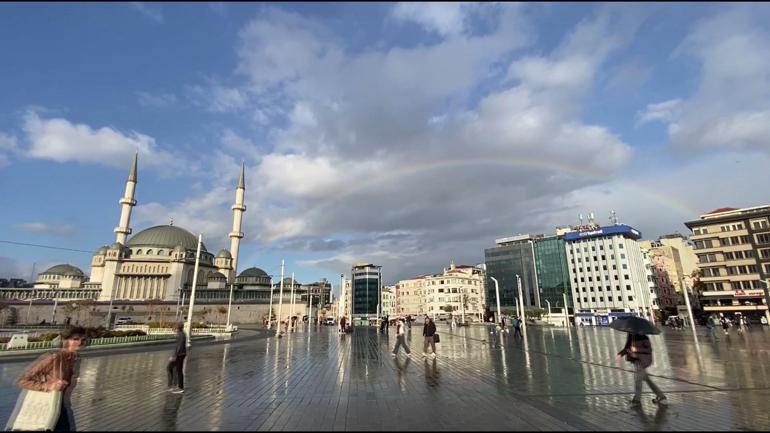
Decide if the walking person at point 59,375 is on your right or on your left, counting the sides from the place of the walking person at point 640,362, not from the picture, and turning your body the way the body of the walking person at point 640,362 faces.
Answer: on your left

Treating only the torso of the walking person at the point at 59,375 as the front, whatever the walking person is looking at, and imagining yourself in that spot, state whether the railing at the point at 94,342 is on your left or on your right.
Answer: on your left

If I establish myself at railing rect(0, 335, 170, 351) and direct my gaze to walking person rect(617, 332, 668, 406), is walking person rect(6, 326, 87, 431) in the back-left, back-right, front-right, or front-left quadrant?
front-right

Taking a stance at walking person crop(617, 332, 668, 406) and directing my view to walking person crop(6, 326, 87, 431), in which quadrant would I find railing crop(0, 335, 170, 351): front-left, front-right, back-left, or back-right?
front-right

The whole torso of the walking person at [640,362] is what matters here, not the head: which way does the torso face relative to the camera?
to the viewer's left

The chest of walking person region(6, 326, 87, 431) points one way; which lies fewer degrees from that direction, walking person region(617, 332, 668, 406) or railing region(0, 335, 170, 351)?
the walking person

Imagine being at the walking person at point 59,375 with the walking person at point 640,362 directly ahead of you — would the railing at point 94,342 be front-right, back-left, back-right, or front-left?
back-left

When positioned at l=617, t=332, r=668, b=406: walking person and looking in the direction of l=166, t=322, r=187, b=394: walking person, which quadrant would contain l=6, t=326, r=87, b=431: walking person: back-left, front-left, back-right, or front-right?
front-left

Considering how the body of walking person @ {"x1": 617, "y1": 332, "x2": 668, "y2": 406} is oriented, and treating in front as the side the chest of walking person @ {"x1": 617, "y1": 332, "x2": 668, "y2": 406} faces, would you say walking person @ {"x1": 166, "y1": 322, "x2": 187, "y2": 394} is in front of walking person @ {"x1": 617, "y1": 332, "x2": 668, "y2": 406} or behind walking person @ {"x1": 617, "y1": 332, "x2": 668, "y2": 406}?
in front

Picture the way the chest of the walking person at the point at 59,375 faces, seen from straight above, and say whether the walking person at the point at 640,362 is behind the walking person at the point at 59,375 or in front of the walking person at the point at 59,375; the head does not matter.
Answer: in front

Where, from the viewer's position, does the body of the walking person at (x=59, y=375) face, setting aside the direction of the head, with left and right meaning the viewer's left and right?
facing to the right of the viewer
